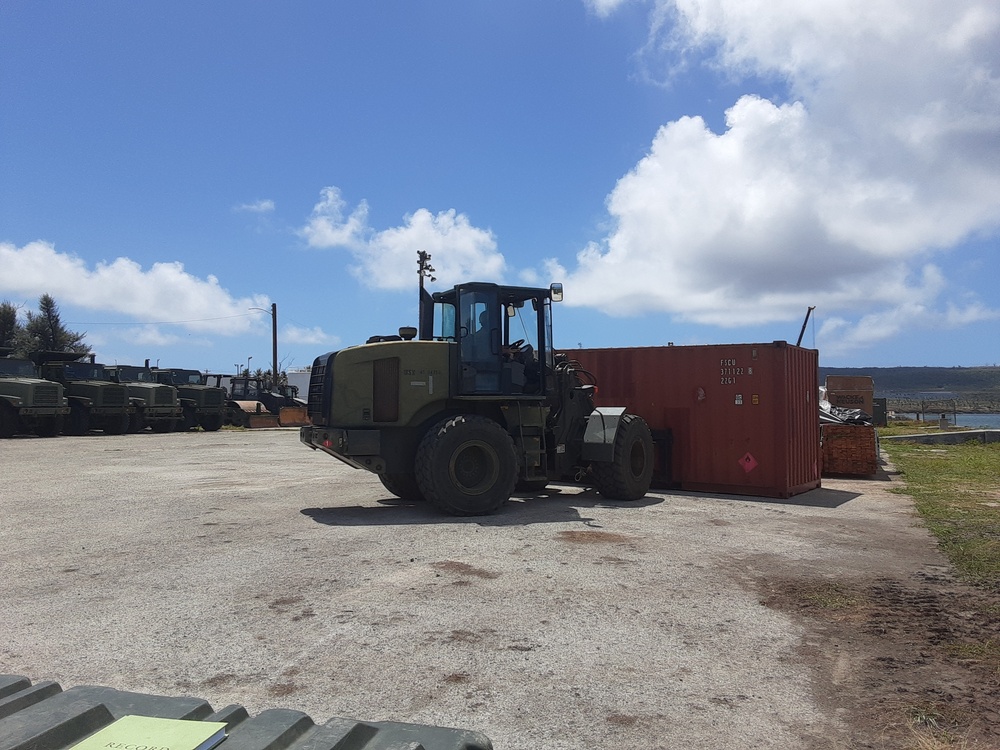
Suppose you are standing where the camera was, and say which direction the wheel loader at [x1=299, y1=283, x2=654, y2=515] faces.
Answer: facing away from the viewer and to the right of the viewer

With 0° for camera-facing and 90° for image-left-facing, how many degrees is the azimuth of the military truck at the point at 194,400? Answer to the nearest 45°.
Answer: approximately 315°

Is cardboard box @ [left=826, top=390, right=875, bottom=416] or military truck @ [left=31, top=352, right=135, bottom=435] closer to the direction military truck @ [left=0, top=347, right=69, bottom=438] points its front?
the cardboard box

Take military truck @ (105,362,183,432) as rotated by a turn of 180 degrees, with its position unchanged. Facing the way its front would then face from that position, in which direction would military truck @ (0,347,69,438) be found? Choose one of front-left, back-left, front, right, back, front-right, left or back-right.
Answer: left

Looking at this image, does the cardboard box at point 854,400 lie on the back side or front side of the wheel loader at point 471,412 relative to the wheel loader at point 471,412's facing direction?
on the front side

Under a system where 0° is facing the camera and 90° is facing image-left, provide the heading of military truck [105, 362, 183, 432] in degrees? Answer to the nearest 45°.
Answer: approximately 315°

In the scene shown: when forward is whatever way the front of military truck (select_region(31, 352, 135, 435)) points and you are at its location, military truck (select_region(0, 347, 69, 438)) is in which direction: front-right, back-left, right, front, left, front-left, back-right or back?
right

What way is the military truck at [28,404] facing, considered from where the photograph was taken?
facing the viewer and to the right of the viewer

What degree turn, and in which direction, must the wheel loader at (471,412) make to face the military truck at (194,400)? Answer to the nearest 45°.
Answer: approximately 90° to its left

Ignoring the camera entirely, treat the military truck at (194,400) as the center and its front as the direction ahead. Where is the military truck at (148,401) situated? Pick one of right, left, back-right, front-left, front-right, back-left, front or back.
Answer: right

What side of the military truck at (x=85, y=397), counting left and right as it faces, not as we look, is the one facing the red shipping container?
front
